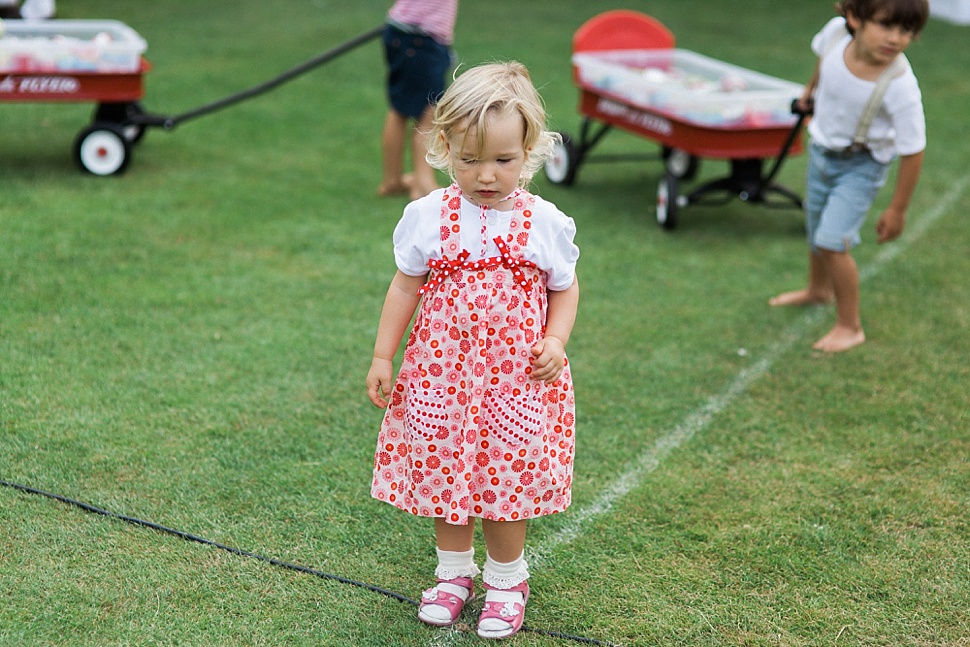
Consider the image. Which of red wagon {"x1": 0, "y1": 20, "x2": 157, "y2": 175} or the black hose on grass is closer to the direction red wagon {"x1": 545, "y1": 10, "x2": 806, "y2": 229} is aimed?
the black hose on grass

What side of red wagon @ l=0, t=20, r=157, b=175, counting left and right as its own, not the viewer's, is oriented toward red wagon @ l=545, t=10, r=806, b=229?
front

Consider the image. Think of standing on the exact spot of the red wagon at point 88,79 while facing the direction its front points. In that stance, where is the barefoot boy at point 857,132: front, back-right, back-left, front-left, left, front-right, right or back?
front-right

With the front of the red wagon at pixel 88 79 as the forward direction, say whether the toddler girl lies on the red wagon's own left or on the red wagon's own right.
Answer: on the red wagon's own right

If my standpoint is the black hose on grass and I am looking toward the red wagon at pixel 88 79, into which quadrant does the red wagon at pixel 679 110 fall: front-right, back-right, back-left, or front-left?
front-right

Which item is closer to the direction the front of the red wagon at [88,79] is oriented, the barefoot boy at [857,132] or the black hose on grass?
the barefoot boy

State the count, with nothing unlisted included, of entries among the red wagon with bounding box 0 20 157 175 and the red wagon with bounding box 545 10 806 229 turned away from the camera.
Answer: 0

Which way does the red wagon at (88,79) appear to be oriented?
to the viewer's right

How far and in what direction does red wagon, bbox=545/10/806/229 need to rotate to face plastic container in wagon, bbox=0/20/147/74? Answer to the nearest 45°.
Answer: approximately 135° to its right

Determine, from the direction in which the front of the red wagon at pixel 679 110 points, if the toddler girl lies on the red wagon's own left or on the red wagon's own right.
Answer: on the red wagon's own right

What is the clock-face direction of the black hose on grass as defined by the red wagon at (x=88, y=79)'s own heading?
The black hose on grass is roughly at 3 o'clock from the red wagon.

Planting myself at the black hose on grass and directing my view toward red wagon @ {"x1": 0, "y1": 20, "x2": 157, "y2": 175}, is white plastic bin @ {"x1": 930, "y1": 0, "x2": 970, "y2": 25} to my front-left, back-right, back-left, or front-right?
front-right

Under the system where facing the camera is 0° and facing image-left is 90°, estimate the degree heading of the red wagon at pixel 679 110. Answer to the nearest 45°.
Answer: approximately 315°
